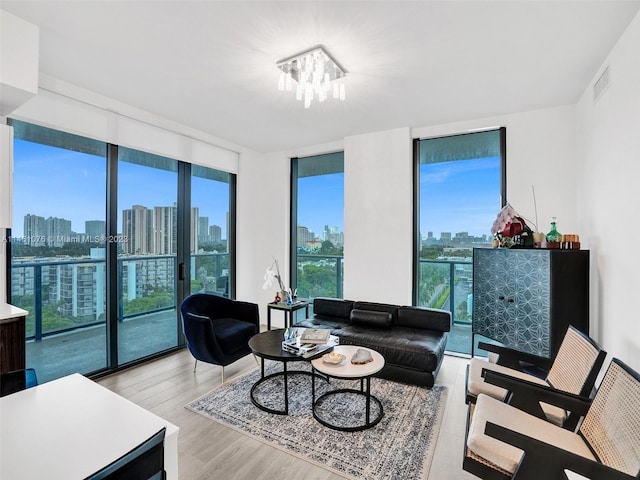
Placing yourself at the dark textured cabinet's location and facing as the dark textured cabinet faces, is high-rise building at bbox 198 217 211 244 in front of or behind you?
in front

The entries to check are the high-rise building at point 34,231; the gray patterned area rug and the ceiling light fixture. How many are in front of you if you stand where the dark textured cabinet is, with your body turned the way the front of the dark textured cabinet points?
3

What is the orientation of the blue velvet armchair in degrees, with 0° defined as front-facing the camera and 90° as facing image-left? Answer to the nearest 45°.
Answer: approximately 315°

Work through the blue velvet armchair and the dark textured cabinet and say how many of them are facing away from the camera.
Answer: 0

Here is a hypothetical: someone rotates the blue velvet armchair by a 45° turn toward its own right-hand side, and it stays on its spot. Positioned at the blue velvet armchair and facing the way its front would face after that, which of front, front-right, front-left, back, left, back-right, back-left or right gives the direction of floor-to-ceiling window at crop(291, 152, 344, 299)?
back-left

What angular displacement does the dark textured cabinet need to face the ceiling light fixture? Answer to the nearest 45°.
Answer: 0° — it already faces it

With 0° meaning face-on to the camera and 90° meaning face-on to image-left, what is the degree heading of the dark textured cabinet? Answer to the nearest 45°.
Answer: approximately 45°

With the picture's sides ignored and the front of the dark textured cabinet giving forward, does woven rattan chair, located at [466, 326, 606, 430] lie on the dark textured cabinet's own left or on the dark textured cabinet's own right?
on the dark textured cabinet's own left

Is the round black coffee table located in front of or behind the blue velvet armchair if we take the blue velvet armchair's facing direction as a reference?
in front

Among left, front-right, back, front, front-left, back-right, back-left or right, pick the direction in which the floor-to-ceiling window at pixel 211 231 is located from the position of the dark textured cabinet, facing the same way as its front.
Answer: front-right

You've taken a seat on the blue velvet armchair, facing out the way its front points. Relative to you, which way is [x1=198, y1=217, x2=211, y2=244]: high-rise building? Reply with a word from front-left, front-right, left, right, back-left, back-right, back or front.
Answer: back-left

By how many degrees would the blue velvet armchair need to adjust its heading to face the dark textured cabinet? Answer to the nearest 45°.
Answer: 0° — it already faces it
